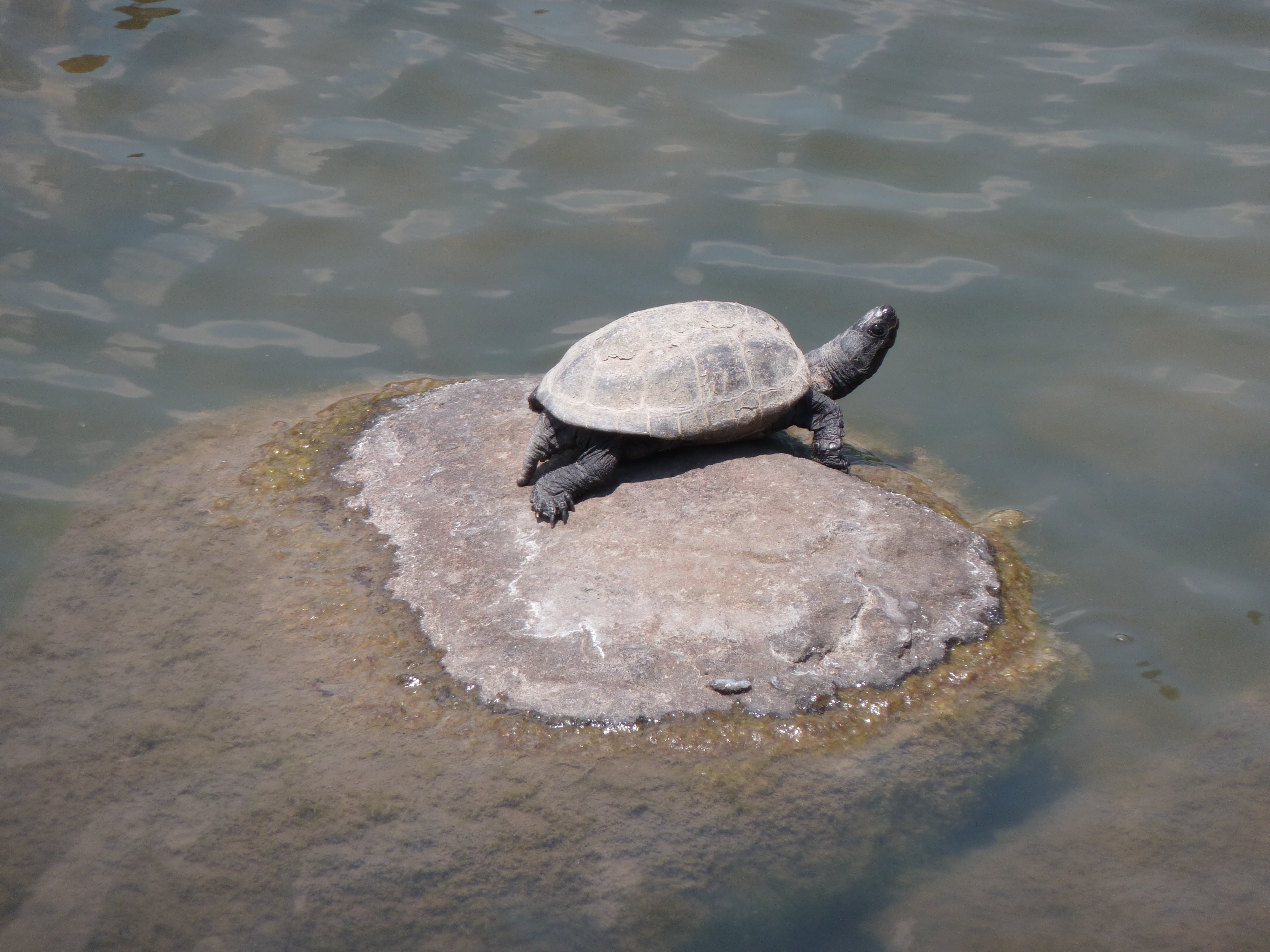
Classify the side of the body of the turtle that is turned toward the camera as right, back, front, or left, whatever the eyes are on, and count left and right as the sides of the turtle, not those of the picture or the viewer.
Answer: right
